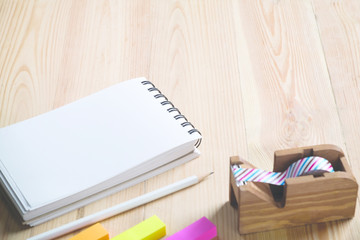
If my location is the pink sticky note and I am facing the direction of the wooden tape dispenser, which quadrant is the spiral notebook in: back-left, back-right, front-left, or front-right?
back-left

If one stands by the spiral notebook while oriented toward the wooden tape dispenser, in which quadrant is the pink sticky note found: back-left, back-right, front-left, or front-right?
front-right

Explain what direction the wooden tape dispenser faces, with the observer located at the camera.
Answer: facing to the left of the viewer
